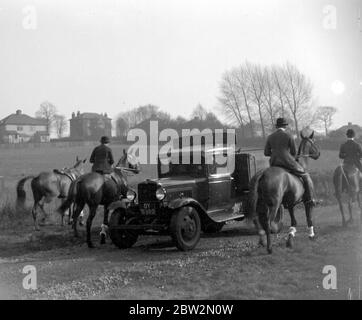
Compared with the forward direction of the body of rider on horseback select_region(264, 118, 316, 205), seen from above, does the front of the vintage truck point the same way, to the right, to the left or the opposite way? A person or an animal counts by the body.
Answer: the opposite way

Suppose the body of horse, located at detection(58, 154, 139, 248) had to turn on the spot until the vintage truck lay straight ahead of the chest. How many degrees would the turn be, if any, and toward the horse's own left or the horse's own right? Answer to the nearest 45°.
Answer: approximately 90° to the horse's own right

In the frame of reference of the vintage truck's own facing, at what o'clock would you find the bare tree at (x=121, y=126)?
The bare tree is roughly at 4 o'clock from the vintage truck.

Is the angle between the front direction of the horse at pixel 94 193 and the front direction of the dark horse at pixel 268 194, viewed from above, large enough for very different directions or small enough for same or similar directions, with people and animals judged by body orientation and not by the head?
same or similar directions

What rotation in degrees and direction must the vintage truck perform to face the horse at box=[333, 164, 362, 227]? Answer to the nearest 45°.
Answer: approximately 180°

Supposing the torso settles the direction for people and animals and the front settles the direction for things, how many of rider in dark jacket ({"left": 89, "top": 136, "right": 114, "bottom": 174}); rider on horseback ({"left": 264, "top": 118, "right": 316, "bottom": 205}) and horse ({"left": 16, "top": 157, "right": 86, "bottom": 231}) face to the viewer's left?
0

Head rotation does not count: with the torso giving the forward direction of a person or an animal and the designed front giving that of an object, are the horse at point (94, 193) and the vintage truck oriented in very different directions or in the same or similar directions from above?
very different directions

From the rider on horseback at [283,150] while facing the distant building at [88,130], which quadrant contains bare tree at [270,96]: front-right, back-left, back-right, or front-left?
front-right

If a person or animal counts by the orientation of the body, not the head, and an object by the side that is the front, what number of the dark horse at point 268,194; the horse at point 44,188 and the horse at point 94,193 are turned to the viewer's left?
0

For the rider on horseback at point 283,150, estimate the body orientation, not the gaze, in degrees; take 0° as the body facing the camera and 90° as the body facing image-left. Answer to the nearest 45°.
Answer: approximately 225°

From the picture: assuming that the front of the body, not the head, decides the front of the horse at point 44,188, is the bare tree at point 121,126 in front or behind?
in front

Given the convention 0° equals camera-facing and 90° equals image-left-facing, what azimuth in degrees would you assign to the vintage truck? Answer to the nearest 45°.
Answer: approximately 45°

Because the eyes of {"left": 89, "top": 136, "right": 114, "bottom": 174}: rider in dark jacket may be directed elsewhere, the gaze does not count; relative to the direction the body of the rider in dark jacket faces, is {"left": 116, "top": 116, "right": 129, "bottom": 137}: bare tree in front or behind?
in front

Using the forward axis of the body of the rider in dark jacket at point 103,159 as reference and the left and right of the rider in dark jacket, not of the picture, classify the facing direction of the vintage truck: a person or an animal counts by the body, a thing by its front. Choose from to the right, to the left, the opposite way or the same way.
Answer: the opposite way

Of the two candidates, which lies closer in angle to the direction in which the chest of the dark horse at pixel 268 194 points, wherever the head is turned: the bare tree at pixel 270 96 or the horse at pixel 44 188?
the bare tree

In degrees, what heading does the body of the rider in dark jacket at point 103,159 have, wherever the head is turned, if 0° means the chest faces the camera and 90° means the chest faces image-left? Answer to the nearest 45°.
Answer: approximately 225°
